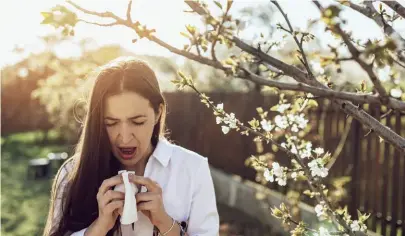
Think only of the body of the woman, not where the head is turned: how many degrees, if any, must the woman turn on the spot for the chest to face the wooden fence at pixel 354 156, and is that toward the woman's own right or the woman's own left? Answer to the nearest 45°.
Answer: approximately 135° to the woman's own left

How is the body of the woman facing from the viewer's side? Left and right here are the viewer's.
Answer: facing the viewer

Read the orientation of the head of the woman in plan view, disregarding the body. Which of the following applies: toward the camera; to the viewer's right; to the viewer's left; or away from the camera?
toward the camera
